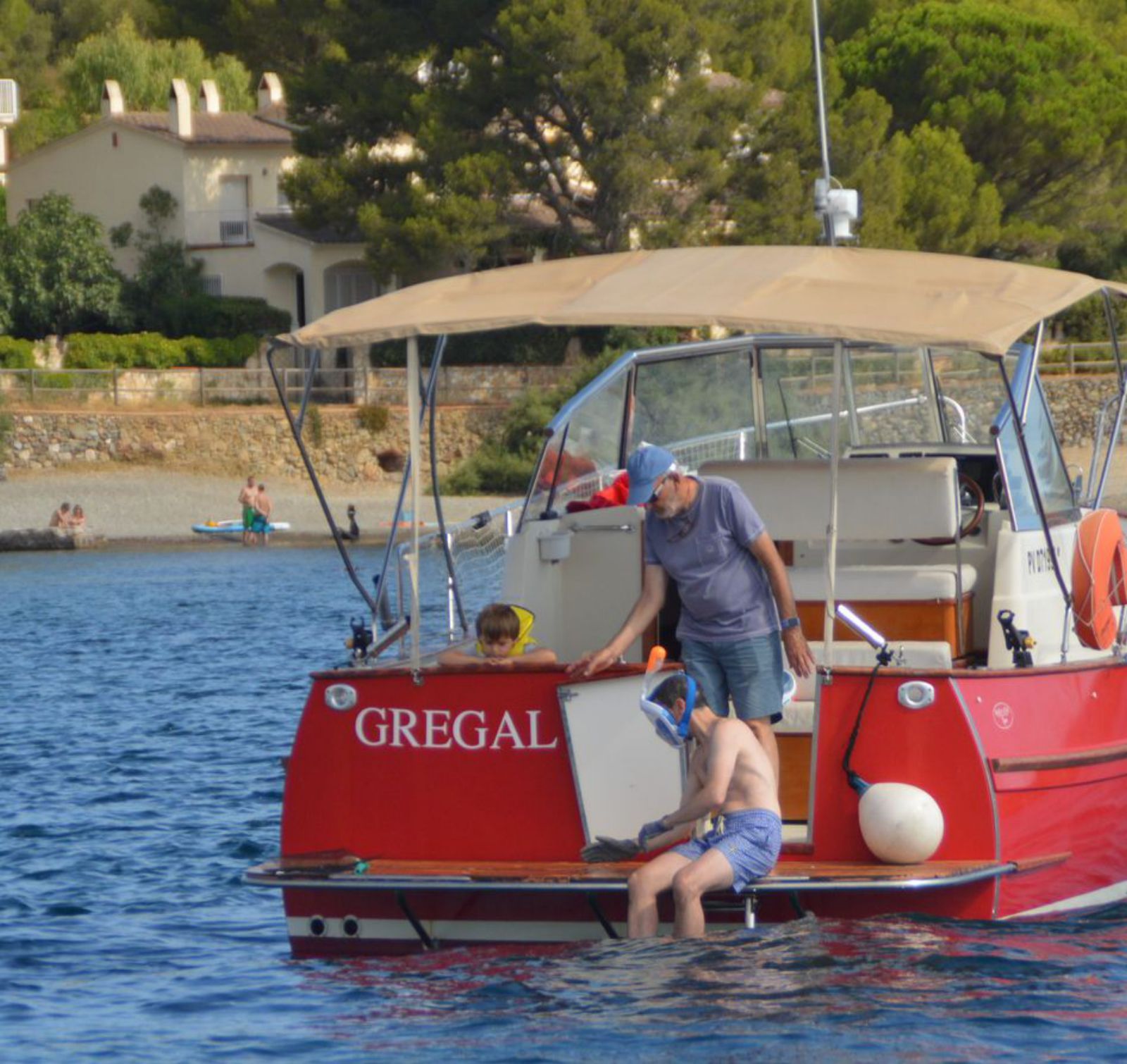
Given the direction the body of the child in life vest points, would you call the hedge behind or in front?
behind

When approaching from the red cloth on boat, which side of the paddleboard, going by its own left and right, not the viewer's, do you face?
left

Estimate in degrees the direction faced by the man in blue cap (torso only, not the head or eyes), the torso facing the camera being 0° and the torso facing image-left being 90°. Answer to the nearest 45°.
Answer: approximately 45°

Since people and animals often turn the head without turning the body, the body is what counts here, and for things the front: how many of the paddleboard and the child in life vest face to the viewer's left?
1

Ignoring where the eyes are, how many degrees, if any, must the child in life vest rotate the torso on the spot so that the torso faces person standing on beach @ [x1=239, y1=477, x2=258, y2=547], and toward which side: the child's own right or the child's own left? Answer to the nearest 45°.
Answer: approximately 180°

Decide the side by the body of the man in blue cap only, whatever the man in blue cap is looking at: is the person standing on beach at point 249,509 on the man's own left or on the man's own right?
on the man's own right

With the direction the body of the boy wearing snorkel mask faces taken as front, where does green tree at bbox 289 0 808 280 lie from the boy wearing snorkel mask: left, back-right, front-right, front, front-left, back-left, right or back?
back-right

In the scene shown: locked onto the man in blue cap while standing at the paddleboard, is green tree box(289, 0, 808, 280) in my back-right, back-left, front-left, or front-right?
back-left

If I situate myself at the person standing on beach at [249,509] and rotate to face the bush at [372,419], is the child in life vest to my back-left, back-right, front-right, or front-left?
back-right

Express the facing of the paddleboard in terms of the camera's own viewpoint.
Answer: facing to the left of the viewer
